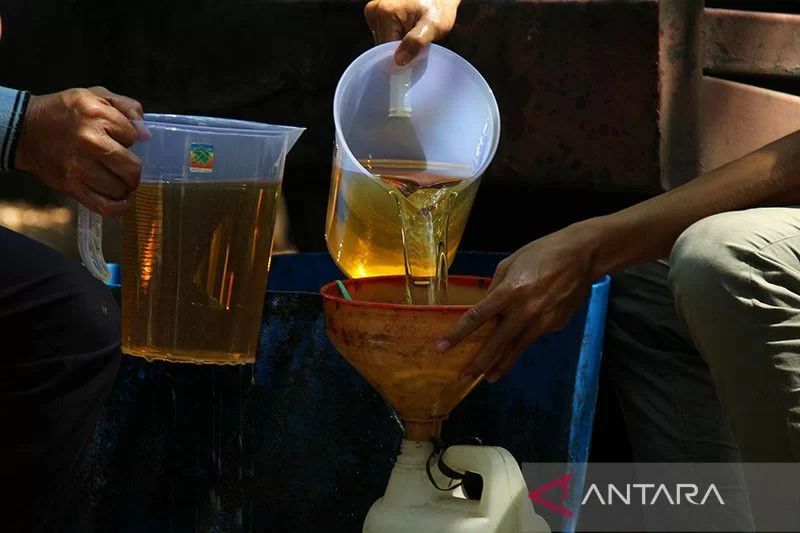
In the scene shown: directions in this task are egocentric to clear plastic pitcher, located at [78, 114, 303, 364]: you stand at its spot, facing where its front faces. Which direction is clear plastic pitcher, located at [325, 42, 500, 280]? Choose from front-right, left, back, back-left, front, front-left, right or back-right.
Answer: front-left

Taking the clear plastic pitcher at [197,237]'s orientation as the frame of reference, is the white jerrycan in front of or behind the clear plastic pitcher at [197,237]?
in front

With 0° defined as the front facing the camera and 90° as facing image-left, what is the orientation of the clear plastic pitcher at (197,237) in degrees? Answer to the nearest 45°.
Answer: approximately 270°
